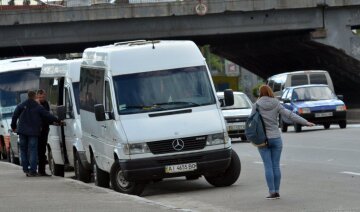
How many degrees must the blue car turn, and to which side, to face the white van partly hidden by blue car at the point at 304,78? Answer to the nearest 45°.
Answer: approximately 135° to its left

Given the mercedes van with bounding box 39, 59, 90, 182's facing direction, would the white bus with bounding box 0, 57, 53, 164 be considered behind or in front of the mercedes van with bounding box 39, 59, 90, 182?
behind

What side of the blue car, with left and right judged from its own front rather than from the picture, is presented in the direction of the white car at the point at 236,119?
right

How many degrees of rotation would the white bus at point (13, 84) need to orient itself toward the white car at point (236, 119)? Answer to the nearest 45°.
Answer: approximately 90° to its left

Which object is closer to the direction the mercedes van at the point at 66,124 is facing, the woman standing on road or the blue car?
the woman standing on road

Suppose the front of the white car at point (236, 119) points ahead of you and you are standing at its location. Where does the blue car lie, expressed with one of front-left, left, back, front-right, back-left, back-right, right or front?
back-left

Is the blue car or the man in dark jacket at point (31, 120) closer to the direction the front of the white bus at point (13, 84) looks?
the man in dark jacket
